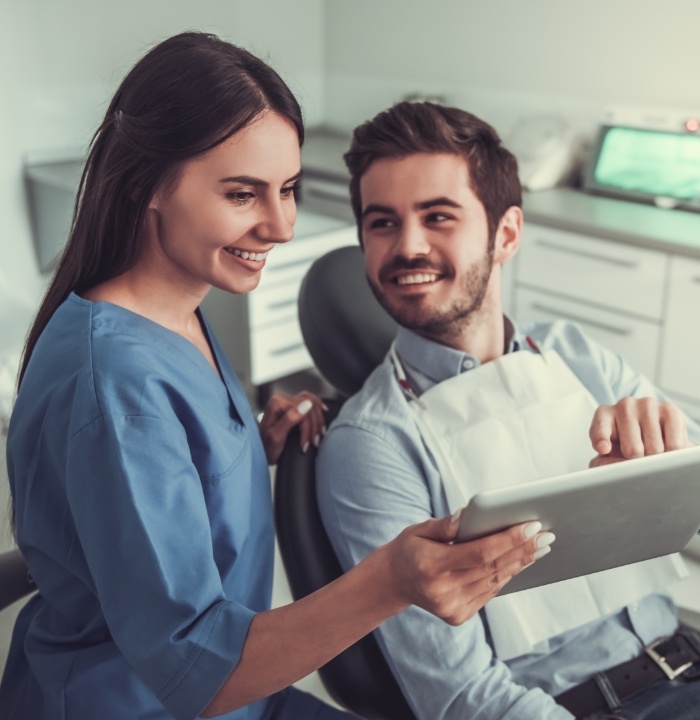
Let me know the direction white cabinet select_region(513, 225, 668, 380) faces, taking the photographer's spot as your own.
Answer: facing the viewer and to the left of the viewer

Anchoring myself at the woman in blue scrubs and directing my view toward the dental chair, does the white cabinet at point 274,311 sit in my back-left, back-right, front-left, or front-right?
front-left

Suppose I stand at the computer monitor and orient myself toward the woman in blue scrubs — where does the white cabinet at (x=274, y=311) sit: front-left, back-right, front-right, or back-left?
front-right

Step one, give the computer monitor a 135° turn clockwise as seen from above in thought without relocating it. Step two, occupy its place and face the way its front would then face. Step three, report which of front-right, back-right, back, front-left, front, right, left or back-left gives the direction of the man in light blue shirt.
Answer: back

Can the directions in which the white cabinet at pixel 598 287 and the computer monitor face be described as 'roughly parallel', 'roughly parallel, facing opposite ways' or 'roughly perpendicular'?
roughly parallel

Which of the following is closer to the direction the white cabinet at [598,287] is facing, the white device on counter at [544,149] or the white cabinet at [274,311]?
the white cabinet

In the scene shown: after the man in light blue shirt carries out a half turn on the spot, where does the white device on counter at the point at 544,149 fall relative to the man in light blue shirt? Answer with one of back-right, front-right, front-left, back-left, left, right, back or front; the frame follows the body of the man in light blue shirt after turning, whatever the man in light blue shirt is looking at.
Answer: front-right

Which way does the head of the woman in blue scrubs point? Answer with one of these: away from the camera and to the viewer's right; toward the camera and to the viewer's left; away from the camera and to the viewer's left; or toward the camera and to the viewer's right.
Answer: toward the camera and to the viewer's right

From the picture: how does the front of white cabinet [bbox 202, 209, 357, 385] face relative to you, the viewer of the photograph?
facing the viewer and to the right of the viewer

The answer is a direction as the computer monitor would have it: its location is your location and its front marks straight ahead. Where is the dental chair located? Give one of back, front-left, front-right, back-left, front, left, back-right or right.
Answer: front-left

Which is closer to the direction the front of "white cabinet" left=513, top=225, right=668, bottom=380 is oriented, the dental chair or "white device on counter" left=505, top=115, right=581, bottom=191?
the dental chair

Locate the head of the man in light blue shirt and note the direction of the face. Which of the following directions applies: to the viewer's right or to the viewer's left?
to the viewer's left

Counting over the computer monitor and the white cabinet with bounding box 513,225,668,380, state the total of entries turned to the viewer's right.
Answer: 0

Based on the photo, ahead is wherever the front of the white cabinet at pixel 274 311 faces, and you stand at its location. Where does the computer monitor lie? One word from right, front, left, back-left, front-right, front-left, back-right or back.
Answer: front-left

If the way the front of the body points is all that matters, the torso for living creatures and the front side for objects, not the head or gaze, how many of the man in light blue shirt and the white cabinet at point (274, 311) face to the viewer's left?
0
